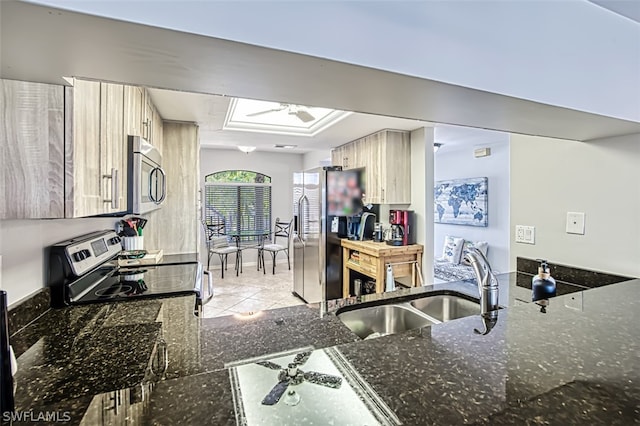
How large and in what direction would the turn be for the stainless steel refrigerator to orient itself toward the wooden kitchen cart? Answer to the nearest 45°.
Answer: approximately 90° to its left

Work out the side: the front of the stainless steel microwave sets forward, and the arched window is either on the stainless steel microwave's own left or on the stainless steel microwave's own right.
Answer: on the stainless steel microwave's own left

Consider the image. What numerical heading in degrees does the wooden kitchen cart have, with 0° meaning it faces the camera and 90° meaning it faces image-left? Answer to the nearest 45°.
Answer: approximately 45°

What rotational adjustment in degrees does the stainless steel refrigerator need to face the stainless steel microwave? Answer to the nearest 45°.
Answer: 0° — it already faces it

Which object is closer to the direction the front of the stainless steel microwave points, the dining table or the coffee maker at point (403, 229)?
the coffee maker

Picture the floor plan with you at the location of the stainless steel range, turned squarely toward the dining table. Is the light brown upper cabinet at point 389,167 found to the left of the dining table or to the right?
right
